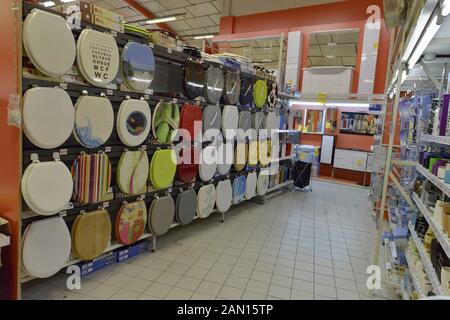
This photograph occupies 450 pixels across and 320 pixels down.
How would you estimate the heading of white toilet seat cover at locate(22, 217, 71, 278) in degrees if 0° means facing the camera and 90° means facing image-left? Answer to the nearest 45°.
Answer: approximately 315°

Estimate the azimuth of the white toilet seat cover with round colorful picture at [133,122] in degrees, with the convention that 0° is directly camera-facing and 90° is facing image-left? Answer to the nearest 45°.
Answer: approximately 315°

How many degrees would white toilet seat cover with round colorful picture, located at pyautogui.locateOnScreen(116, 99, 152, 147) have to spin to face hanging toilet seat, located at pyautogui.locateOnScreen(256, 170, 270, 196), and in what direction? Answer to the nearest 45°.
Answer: approximately 90° to its left

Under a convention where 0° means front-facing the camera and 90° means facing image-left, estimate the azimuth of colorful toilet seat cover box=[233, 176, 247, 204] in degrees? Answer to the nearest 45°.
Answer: approximately 315°

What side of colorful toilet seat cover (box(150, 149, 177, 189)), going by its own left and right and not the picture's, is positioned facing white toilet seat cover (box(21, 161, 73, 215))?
right

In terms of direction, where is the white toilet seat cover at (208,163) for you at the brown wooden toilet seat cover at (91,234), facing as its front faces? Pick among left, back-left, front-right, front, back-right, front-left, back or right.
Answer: left

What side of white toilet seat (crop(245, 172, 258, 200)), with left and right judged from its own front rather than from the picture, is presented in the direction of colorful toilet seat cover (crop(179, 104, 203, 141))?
right

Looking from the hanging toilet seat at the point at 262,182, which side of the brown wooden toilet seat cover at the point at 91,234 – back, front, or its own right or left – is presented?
left

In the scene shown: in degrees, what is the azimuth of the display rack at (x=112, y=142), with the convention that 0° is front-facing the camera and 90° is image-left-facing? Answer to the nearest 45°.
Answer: approximately 315°

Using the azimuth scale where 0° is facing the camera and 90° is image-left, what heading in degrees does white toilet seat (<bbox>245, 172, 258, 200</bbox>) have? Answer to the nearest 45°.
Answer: approximately 315°

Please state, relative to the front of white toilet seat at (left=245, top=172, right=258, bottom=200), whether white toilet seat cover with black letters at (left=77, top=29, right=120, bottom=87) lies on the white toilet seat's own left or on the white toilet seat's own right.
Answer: on the white toilet seat's own right
